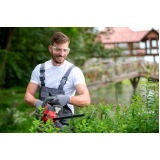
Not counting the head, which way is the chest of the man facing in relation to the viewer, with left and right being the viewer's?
facing the viewer and to the left of the viewer
